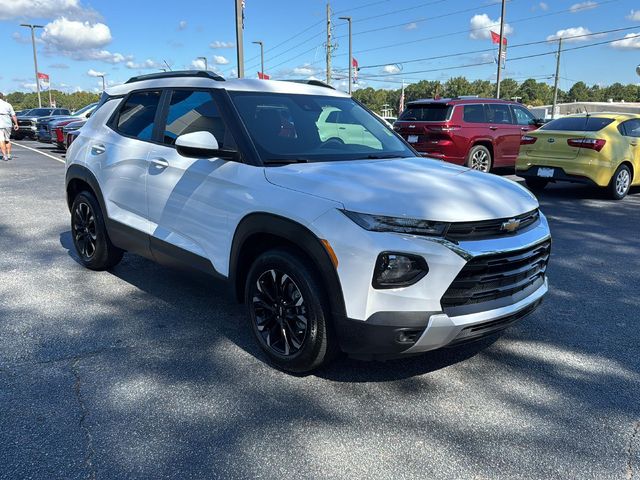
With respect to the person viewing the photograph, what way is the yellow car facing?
facing away from the viewer and to the right of the viewer

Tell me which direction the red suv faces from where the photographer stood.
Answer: facing away from the viewer and to the right of the viewer

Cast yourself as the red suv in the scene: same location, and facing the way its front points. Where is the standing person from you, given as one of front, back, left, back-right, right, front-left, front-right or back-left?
back-left

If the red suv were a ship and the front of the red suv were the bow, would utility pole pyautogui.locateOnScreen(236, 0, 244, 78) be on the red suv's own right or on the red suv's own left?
on the red suv's own left

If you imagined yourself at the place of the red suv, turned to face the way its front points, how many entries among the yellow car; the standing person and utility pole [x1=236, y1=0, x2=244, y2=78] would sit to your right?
1

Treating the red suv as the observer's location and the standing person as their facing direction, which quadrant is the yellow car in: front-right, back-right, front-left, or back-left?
back-left

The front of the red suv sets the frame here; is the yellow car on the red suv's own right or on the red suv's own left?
on the red suv's own right
